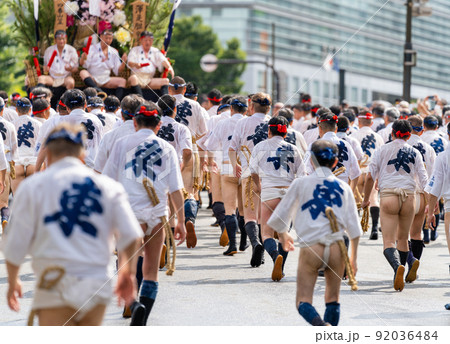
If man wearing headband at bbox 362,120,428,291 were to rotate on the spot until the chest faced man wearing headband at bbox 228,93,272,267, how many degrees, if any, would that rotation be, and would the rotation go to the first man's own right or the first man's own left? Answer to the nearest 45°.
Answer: approximately 90° to the first man's own left

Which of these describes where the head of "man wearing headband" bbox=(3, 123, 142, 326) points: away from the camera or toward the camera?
away from the camera

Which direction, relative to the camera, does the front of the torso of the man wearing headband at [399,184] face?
away from the camera

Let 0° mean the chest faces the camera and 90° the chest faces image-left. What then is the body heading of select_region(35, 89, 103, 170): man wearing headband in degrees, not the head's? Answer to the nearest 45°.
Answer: approximately 180°

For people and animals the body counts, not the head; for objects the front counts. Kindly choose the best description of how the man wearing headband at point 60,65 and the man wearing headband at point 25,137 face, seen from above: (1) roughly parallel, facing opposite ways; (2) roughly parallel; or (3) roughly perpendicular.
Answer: roughly parallel, facing opposite ways

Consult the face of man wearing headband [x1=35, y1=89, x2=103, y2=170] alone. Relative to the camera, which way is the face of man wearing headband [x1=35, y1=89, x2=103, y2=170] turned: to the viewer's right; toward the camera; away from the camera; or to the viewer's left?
away from the camera

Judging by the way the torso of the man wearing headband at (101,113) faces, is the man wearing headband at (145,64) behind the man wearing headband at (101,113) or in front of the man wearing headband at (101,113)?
in front

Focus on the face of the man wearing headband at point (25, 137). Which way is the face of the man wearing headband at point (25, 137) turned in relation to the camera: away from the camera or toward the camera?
away from the camera

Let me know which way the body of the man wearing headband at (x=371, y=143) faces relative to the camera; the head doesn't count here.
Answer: away from the camera

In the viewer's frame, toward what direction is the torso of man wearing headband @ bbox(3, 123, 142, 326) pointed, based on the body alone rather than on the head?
away from the camera

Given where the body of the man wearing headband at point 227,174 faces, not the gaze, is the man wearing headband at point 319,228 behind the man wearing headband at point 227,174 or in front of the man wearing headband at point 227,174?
behind

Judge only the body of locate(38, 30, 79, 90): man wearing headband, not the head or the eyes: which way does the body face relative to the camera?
toward the camera

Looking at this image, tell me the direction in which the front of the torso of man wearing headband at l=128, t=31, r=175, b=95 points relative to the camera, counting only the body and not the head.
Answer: toward the camera

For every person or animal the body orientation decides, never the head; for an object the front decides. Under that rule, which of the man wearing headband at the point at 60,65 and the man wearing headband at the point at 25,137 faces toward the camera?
the man wearing headband at the point at 60,65

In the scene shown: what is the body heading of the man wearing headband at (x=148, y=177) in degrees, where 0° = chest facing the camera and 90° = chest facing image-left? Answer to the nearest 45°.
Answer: approximately 180°

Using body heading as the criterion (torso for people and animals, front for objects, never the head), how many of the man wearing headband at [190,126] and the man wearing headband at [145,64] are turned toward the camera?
1

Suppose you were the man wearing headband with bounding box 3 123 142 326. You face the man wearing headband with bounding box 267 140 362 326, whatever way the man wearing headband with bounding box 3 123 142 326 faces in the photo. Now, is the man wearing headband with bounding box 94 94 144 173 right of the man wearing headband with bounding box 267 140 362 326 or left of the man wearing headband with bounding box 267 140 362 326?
left

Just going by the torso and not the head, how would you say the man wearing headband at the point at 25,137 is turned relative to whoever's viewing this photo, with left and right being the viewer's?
facing away from the viewer

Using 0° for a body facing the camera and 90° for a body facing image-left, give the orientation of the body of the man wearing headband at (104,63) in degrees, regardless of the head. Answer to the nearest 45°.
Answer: approximately 0°

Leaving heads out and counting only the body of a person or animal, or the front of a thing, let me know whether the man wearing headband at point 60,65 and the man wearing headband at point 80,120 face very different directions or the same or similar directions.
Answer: very different directions

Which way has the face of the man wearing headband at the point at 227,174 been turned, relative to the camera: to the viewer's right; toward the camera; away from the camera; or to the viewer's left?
away from the camera
